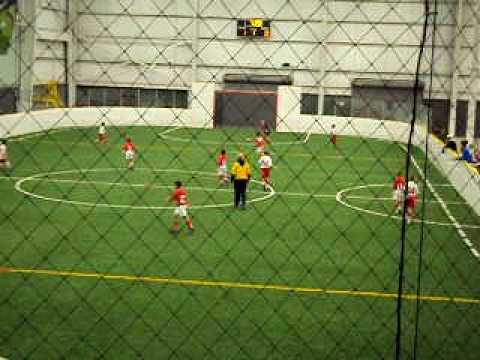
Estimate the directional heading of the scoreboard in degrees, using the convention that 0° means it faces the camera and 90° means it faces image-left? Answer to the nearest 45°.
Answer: approximately 0°

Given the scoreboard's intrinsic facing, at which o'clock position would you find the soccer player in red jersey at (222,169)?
The soccer player in red jersey is roughly at 12 o'clock from the scoreboard.

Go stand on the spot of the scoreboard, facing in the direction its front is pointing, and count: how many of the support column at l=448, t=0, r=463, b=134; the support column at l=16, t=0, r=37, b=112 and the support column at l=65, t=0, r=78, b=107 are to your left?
1

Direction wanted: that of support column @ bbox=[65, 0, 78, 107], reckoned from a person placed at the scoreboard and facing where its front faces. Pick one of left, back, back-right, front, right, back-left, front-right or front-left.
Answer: right

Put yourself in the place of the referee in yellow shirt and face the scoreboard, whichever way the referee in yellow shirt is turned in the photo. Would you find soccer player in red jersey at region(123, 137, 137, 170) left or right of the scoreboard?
left
